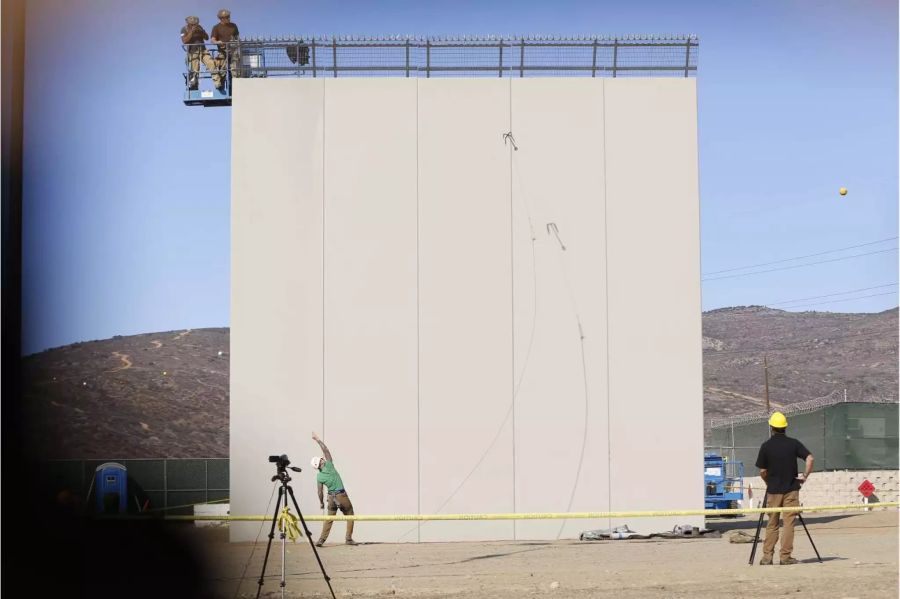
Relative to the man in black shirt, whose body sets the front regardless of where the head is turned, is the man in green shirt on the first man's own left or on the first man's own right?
on the first man's own left

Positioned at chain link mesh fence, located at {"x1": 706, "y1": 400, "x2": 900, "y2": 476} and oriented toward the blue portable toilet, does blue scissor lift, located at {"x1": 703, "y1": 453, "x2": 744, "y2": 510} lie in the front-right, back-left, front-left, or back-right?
front-left

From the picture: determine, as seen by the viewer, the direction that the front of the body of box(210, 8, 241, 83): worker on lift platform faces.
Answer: toward the camera

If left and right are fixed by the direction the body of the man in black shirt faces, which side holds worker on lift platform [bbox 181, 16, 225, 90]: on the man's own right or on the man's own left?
on the man's own left

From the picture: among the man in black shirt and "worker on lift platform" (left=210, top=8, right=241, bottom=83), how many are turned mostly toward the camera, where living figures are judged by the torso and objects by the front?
1

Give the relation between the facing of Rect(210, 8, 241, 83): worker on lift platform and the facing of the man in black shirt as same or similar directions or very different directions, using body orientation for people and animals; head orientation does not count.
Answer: very different directions

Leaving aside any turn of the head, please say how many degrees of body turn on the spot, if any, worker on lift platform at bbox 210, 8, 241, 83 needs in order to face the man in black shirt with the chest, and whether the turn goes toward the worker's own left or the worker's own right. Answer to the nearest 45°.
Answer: approximately 45° to the worker's own left

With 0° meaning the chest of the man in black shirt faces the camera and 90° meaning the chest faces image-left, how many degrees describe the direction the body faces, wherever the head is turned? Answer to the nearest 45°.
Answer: approximately 180°

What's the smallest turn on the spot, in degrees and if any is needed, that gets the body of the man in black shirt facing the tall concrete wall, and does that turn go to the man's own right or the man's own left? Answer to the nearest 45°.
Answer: approximately 45° to the man's own left

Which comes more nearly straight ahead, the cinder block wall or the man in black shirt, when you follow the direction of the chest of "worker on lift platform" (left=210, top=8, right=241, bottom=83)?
the man in black shirt
